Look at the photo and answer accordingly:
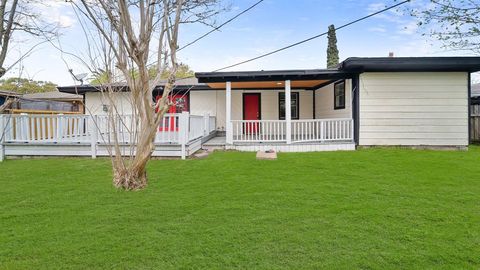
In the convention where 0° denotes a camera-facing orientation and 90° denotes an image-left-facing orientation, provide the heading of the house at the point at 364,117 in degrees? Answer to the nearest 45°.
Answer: approximately 0°

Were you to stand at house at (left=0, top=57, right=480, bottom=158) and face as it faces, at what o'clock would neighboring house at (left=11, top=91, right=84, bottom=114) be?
The neighboring house is roughly at 4 o'clock from the house.

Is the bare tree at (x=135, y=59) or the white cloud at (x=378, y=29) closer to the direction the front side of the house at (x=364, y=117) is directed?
the bare tree

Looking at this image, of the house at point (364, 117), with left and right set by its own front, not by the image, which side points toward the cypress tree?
back

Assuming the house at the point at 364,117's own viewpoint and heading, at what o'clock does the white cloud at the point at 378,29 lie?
The white cloud is roughly at 7 o'clock from the house.
